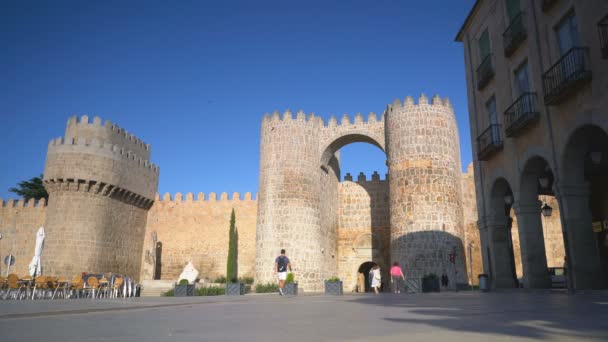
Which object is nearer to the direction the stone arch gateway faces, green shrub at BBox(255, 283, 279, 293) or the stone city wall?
the green shrub

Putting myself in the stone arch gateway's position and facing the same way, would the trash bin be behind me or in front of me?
in front

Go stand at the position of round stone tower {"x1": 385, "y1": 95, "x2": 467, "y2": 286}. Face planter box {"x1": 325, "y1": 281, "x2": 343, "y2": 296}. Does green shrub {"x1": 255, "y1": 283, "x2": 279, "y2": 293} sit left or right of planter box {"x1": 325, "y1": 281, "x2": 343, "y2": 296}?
right

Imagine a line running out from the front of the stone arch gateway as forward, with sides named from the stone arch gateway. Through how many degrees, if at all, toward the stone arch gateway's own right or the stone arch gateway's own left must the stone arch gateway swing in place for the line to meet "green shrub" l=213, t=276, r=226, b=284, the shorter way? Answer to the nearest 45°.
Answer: approximately 135° to the stone arch gateway's own right

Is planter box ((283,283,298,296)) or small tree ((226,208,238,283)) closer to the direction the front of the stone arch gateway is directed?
the planter box

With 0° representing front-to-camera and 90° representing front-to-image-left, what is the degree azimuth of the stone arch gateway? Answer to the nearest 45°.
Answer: approximately 0°

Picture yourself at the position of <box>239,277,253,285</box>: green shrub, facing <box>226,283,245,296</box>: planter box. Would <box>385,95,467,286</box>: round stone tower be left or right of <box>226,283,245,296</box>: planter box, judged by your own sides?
left

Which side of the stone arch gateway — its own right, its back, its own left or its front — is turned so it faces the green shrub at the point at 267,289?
right

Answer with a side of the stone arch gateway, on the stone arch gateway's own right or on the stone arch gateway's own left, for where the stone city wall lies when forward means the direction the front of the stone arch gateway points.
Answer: on the stone arch gateway's own right

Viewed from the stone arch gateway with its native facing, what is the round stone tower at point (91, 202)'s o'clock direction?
The round stone tower is roughly at 3 o'clock from the stone arch gateway.

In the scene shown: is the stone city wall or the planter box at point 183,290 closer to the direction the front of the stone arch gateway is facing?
the planter box

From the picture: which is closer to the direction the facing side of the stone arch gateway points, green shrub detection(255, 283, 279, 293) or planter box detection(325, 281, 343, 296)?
the planter box

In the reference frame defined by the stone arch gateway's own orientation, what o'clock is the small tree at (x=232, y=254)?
The small tree is roughly at 4 o'clock from the stone arch gateway.
